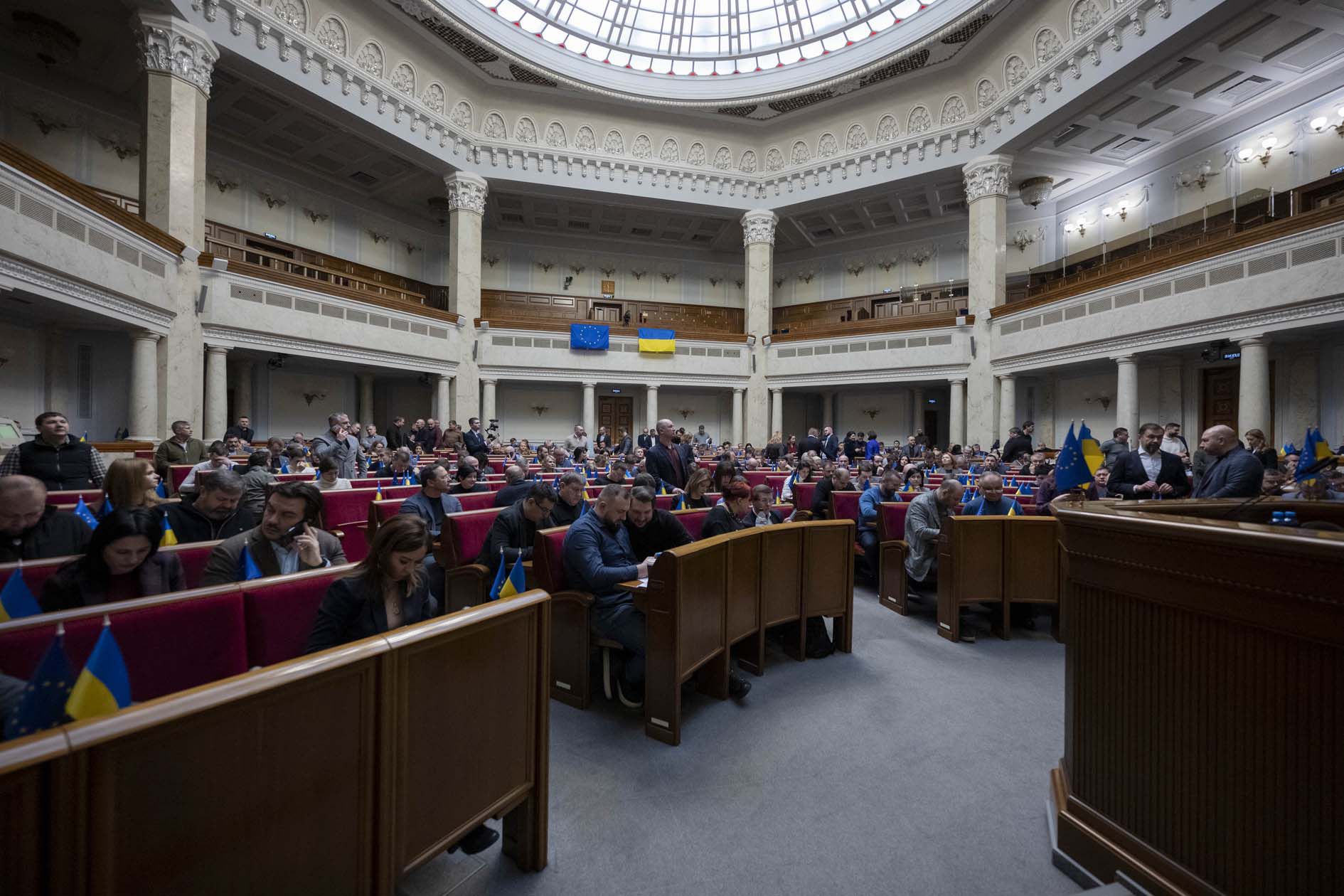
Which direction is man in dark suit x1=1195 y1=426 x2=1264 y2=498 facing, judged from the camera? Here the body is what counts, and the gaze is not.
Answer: to the viewer's left

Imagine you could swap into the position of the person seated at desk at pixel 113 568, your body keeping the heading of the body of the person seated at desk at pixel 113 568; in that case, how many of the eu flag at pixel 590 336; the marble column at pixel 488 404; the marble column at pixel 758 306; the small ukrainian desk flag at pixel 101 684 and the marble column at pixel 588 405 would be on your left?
4

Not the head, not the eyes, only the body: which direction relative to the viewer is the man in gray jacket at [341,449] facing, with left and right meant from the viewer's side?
facing the viewer and to the right of the viewer

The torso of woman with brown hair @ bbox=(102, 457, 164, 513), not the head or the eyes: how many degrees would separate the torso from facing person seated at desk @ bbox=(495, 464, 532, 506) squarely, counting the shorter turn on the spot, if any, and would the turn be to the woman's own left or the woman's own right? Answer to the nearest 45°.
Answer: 0° — they already face them

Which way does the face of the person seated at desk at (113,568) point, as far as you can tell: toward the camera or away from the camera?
toward the camera

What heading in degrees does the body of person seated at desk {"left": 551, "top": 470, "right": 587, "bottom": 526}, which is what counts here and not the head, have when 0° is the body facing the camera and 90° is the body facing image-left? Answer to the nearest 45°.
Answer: approximately 315°

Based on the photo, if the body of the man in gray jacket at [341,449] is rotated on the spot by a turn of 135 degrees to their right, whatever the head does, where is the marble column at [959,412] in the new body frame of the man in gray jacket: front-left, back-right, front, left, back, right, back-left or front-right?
back

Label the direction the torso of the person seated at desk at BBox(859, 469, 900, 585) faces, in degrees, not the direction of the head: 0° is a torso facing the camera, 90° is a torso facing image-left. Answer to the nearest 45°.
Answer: approximately 315°

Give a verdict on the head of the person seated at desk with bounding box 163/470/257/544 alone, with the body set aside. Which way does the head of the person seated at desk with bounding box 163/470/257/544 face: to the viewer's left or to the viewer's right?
to the viewer's right

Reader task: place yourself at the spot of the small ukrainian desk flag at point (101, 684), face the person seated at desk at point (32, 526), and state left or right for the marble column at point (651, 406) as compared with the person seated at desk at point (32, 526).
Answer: right

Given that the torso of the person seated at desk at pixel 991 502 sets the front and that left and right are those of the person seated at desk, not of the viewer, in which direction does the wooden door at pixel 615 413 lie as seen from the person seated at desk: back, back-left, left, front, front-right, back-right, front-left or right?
back-right

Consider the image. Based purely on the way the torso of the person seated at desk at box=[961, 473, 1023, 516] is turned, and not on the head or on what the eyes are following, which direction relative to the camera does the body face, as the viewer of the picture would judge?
toward the camera
